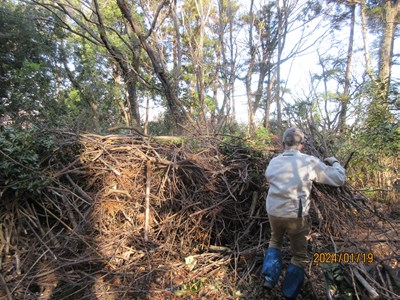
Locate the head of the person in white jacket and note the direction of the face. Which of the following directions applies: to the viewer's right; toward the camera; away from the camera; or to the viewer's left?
away from the camera

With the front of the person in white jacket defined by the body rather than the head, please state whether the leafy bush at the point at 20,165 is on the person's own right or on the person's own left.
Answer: on the person's own left

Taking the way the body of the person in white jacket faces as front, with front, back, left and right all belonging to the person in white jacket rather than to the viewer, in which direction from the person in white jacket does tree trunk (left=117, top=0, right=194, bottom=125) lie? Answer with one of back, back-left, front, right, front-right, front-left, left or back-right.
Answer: front-left

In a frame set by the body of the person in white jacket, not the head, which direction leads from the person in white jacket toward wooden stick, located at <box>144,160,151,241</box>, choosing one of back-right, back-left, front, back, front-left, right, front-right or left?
left

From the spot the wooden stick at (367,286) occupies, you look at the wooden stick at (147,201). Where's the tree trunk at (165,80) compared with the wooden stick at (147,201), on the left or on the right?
right

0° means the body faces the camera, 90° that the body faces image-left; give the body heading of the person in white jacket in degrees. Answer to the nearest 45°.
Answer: approximately 180°

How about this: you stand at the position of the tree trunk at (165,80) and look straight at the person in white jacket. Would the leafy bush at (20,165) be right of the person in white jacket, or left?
right
